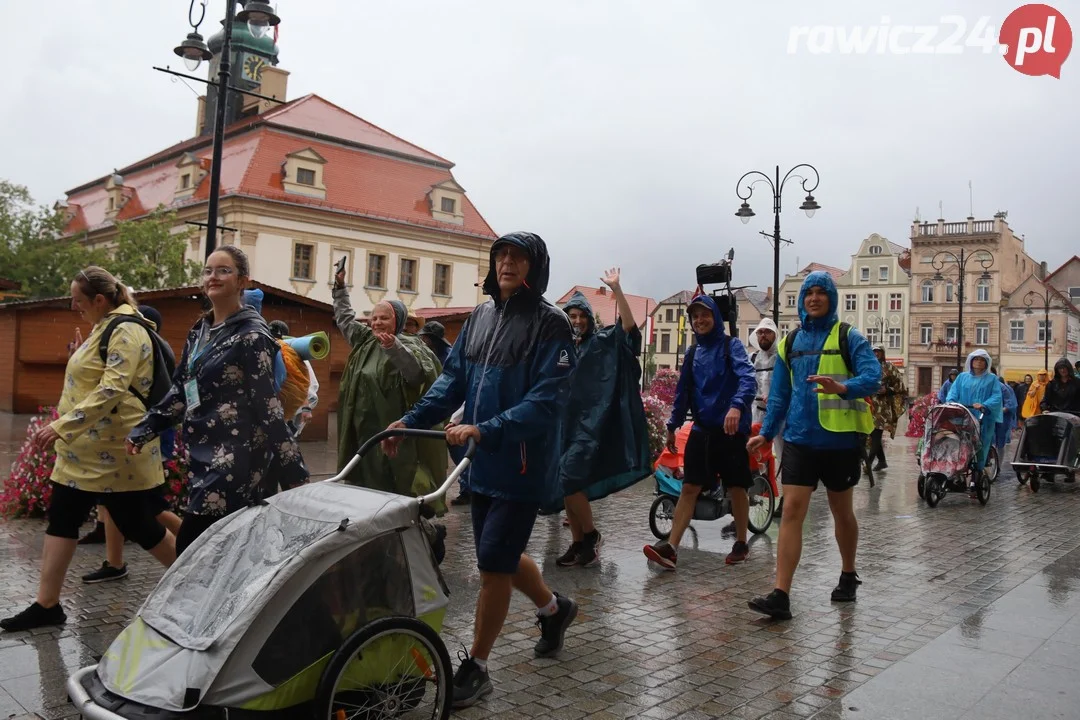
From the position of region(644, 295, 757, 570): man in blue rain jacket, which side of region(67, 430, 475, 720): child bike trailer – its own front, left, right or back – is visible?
back

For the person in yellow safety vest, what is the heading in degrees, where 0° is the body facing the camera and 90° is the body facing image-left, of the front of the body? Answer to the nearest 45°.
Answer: approximately 45°

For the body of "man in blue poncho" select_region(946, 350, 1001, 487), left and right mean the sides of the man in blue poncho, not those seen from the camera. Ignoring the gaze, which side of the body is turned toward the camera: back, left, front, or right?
front

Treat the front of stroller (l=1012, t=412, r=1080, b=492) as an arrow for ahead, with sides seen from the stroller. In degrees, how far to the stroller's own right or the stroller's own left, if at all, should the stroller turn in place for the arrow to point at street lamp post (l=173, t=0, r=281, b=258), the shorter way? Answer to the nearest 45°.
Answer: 0° — it already faces it

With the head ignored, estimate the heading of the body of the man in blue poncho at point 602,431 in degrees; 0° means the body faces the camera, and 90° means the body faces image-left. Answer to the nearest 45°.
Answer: approximately 45°

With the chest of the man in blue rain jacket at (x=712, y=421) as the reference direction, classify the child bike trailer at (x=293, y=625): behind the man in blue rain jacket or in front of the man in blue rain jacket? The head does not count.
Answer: in front

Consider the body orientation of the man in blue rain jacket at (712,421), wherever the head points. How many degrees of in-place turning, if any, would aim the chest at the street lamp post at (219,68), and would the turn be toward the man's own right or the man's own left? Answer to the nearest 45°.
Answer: approximately 90° to the man's own right

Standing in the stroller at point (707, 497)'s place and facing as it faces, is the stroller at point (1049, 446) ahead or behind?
behind

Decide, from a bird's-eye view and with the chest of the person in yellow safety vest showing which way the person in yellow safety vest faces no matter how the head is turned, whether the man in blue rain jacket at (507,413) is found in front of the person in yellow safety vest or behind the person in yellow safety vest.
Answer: in front

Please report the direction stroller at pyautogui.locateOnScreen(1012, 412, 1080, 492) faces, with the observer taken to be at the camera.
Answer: facing the viewer and to the left of the viewer

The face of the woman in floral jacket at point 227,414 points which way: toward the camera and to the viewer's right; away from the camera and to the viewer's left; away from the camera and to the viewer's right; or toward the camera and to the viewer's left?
toward the camera and to the viewer's left
